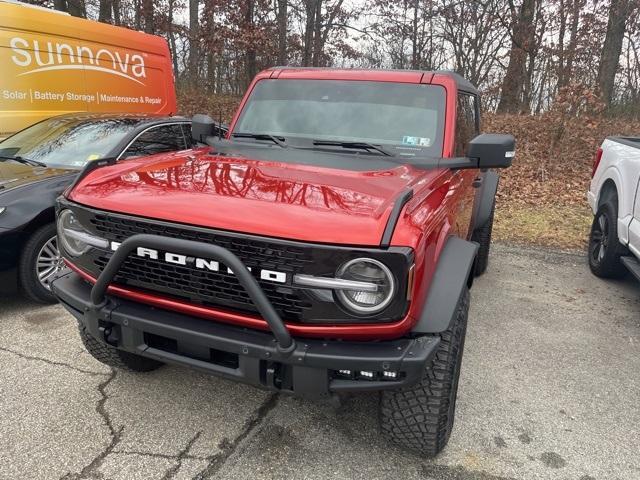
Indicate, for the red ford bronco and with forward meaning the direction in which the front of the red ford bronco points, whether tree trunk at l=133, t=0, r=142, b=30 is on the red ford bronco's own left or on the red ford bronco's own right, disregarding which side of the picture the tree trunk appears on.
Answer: on the red ford bronco's own right

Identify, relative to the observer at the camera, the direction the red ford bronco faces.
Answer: facing the viewer and to the left of the viewer

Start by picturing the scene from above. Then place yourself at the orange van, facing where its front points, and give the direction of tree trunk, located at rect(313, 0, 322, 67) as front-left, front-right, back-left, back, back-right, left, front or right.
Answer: back

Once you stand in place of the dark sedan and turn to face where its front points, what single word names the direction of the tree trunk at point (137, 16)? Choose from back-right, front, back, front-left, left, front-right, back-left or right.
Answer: back-right

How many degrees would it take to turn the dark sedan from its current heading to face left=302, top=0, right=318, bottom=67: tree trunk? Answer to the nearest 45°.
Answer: approximately 180°

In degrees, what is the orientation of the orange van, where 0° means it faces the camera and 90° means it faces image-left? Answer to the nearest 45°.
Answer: approximately 45°

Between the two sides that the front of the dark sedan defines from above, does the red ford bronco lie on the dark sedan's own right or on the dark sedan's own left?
on the dark sedan's own left

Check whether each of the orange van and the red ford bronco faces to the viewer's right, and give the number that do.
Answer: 0

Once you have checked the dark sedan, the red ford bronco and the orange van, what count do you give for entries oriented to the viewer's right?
0

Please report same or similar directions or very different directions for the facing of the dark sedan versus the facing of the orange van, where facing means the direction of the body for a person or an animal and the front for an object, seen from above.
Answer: same or similar directions

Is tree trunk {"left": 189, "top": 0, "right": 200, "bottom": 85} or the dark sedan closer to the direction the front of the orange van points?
the dark sedan

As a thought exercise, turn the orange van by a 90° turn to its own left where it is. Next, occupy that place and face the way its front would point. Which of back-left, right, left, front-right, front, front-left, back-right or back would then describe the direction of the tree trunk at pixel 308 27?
left
